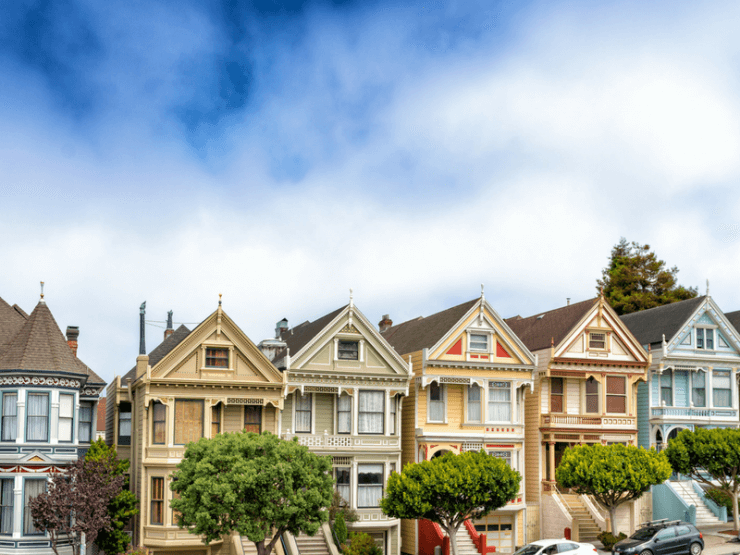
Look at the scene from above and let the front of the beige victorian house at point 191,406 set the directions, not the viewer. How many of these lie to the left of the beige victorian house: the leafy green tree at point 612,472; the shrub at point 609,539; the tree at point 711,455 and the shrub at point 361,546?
4

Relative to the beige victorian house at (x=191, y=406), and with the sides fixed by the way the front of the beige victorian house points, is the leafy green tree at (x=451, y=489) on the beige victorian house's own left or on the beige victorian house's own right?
on the beige victorian house's own left

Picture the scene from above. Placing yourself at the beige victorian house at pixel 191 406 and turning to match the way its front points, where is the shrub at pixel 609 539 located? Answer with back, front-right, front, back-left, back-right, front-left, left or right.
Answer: left

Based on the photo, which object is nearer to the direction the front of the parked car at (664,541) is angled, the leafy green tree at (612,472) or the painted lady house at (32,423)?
the painted lady house

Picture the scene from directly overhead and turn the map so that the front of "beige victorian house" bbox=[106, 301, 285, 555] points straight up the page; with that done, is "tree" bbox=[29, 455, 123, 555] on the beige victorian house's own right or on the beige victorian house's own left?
on the beige victorian house's own right

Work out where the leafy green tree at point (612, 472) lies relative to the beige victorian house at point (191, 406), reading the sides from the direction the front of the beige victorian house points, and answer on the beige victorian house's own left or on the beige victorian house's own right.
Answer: on the beige victorian house's own left

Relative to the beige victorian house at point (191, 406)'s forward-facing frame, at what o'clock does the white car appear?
The white car is roughly at 10 o'clock from the beige victorian house.

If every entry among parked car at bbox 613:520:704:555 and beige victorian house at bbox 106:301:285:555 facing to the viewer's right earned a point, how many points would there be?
0

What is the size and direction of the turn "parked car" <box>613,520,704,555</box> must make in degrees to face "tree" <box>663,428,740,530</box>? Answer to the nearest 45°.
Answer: approximately 135° to its right

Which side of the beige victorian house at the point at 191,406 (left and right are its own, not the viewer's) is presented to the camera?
front

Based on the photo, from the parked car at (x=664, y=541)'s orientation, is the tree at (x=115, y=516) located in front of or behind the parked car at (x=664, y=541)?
in front
